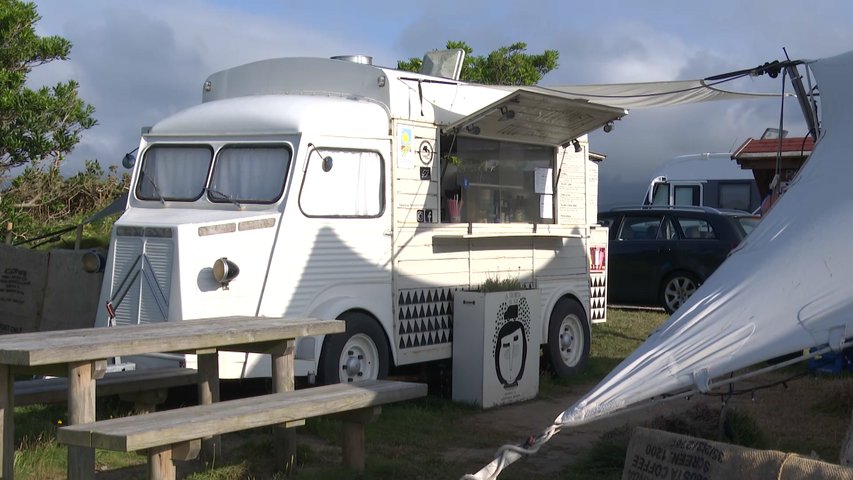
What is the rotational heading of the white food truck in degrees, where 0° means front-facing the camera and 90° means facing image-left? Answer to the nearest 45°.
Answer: approximately 45°

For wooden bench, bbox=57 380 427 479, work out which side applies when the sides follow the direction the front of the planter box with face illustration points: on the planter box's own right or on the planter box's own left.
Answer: on the planter box's own right

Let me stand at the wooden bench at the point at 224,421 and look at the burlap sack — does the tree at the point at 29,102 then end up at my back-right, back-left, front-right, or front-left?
back-left

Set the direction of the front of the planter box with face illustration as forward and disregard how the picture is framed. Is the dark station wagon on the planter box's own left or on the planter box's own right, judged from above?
on the planter box's own left

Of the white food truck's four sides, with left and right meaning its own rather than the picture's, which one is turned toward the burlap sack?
left

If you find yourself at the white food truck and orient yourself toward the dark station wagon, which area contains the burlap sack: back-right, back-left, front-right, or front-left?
back-right

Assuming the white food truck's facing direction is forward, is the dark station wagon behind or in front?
behind

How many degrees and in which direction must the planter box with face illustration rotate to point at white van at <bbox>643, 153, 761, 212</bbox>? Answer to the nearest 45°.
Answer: approximately 135° to its left

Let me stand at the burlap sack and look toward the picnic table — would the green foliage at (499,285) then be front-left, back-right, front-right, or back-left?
front-right

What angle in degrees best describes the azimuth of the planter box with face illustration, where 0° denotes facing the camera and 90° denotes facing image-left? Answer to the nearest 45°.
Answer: approximately 315°

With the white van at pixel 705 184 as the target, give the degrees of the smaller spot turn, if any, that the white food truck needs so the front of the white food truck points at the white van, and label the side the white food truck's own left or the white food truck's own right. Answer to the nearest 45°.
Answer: approximately 180°
